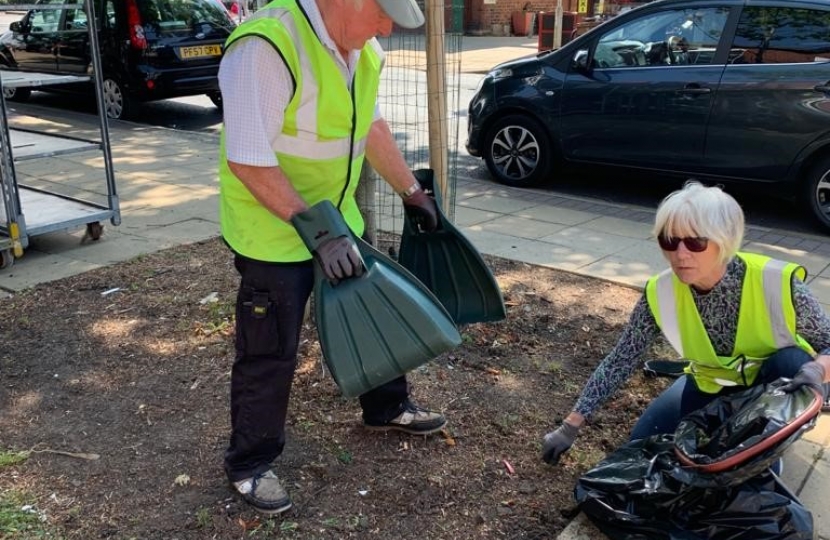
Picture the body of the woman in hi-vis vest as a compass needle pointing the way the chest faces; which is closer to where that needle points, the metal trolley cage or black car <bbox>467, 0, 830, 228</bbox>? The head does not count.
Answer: the metal trolley cage

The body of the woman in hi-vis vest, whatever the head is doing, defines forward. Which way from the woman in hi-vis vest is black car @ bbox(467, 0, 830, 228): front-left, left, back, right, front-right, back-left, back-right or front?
back-right

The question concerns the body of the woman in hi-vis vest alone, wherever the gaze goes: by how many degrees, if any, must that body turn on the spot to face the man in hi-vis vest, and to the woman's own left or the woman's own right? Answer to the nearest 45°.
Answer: approximately 45° to the woman's own right

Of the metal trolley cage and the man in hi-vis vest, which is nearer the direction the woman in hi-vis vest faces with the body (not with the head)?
the man in hi-vis vest

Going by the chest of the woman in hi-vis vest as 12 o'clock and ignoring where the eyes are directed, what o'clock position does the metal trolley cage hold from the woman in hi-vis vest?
The metal trolley cage is roughly at 2 o'clock from the woman in hi-vis vest.

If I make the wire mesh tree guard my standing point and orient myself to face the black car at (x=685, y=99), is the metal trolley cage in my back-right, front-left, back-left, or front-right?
back-left

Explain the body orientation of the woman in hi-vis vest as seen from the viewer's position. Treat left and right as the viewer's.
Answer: facing the viewer and to the left of the viewer

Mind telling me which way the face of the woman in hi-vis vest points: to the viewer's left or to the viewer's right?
to the viewer's left

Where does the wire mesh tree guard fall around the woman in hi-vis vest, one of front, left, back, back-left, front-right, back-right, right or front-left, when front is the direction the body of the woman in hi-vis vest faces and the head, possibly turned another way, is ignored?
right
